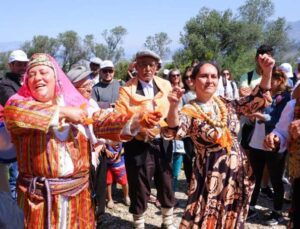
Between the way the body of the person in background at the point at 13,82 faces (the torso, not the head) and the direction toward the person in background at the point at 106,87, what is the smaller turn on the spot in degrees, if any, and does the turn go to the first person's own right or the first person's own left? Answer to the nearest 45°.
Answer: approximately 90° to the first person's own left

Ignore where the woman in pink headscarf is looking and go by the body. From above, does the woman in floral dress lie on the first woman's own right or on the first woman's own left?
on the first woman's own left

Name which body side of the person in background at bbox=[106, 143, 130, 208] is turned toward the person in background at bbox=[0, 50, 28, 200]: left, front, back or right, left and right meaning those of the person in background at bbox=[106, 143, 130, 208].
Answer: right

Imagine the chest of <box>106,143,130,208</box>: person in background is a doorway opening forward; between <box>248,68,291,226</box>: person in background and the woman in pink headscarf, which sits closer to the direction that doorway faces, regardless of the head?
the woman in pink headscarf

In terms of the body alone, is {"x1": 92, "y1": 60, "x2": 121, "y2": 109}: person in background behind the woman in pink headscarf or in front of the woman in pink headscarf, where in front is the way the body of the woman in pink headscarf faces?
behind

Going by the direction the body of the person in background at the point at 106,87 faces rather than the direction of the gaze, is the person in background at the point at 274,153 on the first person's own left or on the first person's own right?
on the first person's own left

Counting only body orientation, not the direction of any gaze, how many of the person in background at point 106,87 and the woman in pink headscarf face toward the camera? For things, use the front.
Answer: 2
